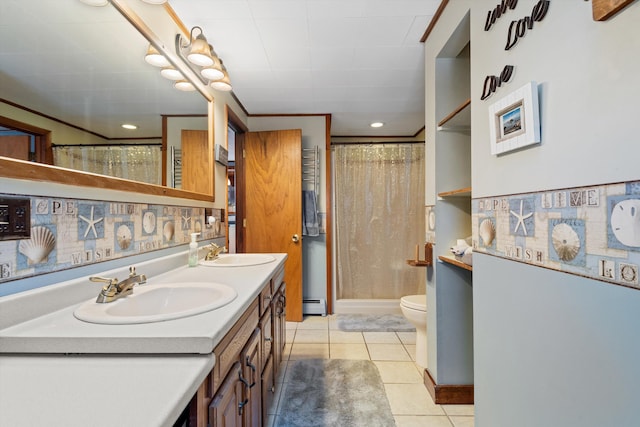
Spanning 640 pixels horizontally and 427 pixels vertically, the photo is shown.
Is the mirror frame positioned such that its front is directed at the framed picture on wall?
yes

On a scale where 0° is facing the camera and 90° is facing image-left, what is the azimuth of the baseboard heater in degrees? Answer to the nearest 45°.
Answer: approximately 0°

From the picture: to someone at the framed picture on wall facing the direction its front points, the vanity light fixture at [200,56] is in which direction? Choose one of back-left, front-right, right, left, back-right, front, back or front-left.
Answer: front-right
